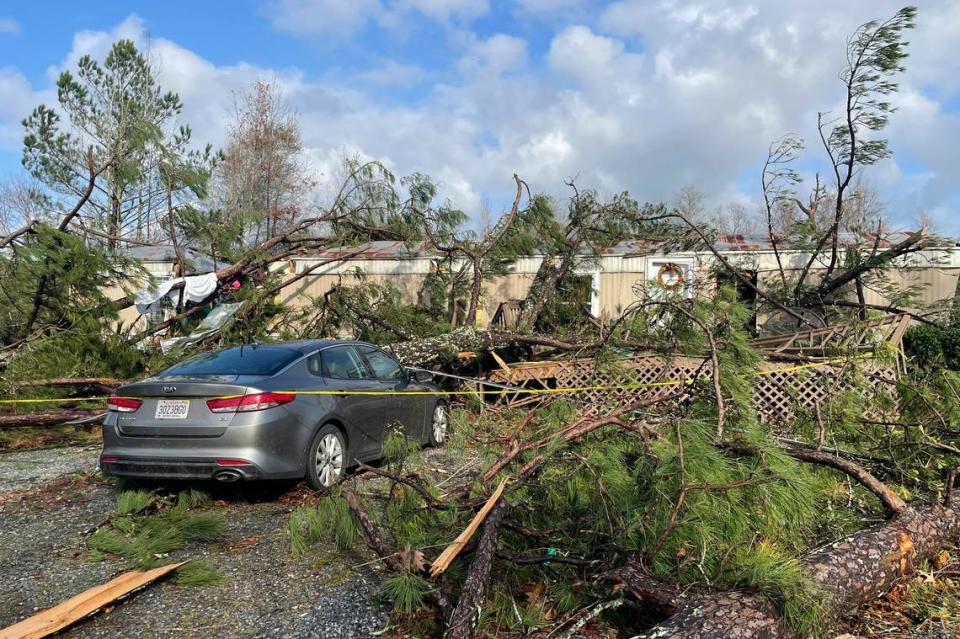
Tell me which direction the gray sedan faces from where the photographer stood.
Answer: facing away from the viewer and to the right of the viewer

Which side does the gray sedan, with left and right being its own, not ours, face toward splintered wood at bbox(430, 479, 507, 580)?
right

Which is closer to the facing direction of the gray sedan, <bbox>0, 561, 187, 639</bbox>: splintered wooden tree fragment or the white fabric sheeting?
the white fabric sheeting

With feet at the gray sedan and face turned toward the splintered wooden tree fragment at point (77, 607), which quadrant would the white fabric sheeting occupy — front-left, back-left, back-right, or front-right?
back-right

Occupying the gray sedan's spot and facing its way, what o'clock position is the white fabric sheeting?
The white fabric sheeting is roughly at 10 o'clock from the gray sedan.

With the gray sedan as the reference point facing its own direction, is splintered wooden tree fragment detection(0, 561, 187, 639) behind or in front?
behind

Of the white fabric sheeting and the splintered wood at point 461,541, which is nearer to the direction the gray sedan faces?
the white fabric sheeting
